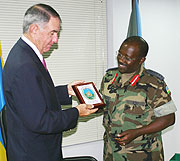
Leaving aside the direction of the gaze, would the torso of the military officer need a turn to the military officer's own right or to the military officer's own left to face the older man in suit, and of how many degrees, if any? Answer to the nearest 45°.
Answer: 0° — they already face them

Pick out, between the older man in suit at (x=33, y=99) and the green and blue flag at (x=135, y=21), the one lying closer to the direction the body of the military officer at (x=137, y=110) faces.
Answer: the older man in suit

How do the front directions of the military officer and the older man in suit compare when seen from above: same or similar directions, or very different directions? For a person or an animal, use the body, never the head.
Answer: very different directions

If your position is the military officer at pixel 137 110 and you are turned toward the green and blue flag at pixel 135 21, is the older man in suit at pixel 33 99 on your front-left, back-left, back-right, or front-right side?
back-left

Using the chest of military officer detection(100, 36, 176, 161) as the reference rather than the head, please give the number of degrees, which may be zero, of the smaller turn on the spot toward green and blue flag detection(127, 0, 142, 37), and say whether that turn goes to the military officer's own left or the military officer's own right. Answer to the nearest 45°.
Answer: approximately 135° to the military officer's own right

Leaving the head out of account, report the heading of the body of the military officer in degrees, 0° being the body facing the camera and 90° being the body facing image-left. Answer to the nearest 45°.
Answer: approximately 45°

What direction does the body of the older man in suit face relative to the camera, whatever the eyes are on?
to the viewer's right

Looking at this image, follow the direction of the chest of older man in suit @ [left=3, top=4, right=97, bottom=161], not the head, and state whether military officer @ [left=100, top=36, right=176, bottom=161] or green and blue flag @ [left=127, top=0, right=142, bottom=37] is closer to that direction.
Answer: the military officer
